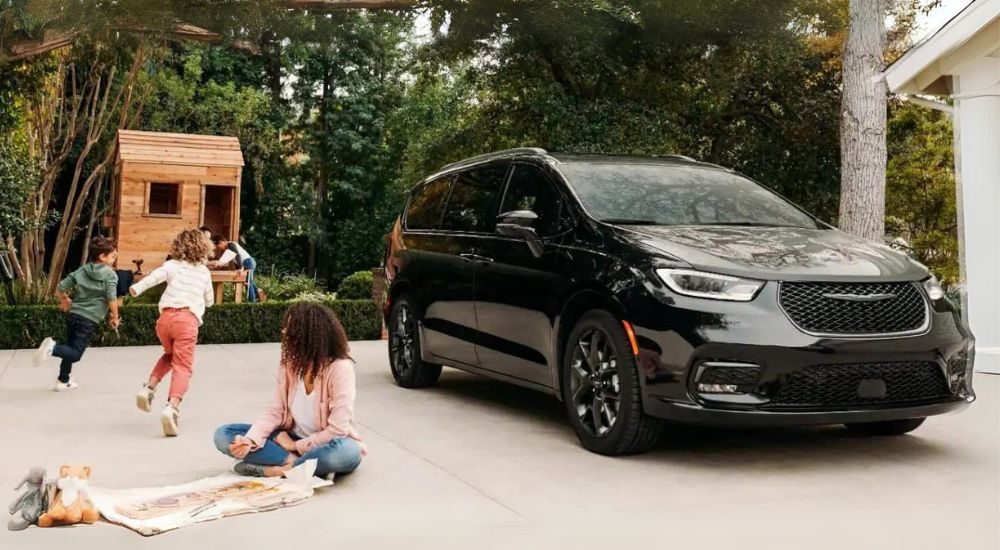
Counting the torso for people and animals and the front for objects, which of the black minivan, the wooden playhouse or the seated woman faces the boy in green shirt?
the wooden playhouse

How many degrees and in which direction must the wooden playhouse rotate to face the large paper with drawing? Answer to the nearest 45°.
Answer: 0° — it already faces it

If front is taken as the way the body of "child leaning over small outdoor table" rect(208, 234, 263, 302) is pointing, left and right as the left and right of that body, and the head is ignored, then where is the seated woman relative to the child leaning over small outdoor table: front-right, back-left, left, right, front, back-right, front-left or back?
left

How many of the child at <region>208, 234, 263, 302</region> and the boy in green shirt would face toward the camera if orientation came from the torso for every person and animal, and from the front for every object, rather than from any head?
0

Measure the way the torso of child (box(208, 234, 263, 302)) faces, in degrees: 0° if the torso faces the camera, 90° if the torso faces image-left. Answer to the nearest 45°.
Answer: approximately 90°

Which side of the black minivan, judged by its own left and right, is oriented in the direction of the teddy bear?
right

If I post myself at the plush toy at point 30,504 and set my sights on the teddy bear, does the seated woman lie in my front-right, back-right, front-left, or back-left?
front-left

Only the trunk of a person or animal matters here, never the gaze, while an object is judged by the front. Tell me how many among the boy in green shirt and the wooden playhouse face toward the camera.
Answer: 1

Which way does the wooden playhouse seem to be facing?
toward the camera

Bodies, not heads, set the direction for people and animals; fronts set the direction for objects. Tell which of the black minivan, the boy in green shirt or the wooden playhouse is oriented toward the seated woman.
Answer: the wooden playhouse

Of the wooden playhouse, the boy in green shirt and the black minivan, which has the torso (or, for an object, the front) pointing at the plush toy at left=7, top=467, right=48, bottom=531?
the wooden playhouse

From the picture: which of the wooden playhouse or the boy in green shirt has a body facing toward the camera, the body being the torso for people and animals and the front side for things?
the wooden playhouse
